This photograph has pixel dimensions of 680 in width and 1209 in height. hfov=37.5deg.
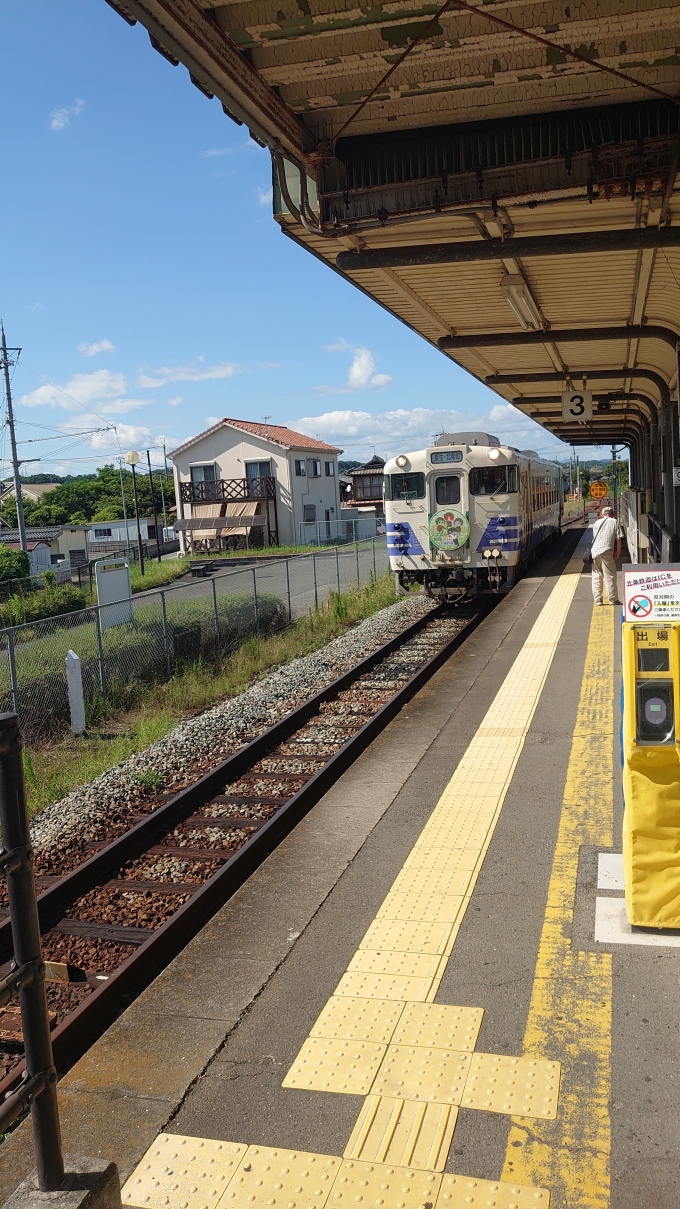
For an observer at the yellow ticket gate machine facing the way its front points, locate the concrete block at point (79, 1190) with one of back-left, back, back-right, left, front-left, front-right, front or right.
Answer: front-right

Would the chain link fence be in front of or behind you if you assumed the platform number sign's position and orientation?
in front

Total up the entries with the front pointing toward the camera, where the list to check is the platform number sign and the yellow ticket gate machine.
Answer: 2

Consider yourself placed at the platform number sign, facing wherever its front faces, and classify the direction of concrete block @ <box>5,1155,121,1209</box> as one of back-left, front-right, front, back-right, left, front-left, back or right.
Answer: front

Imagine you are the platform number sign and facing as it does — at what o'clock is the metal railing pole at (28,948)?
The metal railing pole is roughly at 12 o'clock from the platform number sign.

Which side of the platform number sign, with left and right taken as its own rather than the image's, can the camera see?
front

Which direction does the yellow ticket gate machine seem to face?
toward the camera

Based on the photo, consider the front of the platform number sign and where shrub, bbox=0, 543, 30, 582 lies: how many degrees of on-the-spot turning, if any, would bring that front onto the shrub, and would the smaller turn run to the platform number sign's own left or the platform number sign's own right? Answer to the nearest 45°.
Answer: approximately 135° to the platform number sign's own right

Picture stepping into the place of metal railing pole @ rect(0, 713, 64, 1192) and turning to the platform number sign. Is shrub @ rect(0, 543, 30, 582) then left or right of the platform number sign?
left

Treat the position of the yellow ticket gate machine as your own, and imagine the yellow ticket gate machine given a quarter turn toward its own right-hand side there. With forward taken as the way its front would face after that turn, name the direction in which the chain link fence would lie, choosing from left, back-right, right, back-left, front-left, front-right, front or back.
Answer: front-right

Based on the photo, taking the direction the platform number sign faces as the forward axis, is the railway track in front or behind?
in front

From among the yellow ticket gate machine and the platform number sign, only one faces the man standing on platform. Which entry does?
the platform number sign

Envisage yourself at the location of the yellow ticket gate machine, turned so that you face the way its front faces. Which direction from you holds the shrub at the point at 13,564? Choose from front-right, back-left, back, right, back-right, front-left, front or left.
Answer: back-right

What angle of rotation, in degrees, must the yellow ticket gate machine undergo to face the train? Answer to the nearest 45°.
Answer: approximately 180°
